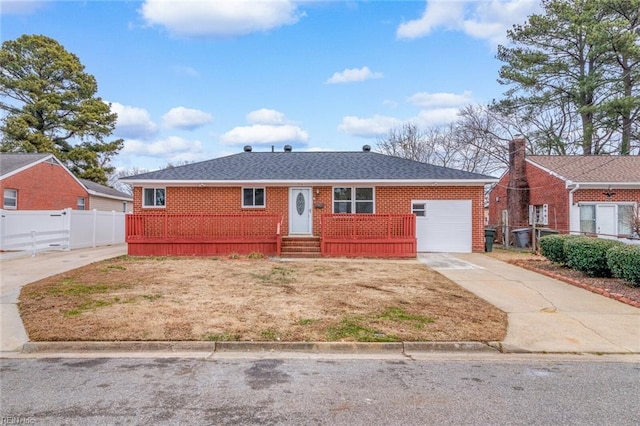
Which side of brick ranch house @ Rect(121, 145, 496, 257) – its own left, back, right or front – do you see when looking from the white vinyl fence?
right

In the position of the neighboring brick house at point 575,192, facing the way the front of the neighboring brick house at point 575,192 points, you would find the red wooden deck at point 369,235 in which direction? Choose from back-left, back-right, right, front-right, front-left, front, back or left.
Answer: right

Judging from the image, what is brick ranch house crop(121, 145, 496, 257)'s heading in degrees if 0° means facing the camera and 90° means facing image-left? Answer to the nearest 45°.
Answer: approximately 0°

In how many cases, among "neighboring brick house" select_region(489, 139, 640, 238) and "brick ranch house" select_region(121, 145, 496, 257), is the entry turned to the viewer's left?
0

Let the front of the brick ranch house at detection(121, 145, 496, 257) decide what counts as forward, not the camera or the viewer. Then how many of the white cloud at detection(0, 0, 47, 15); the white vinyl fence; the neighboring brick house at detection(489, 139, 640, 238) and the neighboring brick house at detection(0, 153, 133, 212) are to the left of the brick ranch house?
1

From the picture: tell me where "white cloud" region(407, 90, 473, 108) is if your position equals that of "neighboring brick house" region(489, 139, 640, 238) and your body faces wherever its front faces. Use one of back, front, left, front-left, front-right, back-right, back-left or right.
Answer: back

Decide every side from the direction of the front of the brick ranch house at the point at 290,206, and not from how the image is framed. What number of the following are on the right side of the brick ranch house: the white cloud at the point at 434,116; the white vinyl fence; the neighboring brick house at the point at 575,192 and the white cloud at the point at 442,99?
1

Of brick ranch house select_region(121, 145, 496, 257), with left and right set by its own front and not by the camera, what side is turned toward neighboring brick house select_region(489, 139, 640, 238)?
left

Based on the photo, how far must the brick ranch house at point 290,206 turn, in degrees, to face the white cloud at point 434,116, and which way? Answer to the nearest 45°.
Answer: approximately 135° to its left

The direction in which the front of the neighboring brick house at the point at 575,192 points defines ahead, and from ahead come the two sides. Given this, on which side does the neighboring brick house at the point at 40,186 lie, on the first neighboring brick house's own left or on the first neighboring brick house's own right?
on the first neighboring brick house's own right

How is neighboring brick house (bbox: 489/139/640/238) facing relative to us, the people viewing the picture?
facing the viewer and to the right of the viewer

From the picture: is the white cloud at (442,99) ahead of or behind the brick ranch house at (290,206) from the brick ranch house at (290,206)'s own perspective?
behind

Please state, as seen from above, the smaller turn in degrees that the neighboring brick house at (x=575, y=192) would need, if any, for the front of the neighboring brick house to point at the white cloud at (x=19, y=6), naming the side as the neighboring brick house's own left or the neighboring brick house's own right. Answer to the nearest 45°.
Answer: approximately 90° to the neighboring brick house's own right
